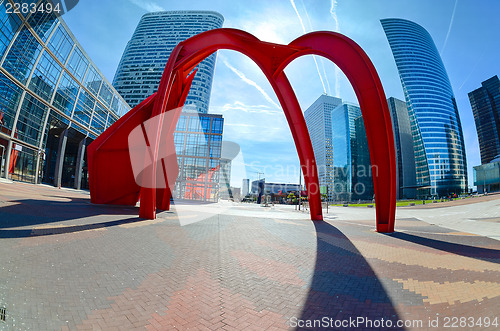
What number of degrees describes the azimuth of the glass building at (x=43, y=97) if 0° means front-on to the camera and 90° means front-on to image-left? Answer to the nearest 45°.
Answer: approximately 315°

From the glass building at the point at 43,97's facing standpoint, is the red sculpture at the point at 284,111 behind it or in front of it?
in front
